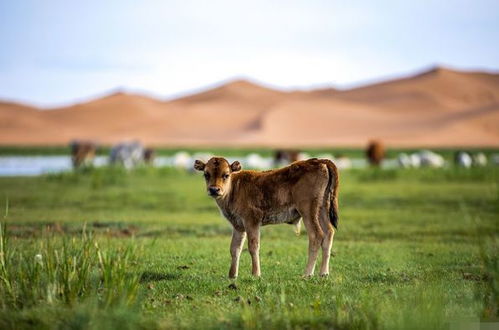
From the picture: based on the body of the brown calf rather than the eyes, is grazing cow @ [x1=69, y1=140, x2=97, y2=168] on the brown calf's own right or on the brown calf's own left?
on the brown calf's own right

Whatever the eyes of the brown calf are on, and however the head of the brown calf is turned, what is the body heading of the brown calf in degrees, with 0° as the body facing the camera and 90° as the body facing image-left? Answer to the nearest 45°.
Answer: approximately 90°

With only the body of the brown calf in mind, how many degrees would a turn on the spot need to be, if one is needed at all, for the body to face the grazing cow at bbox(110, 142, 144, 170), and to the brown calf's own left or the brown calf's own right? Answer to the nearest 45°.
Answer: approximately 90° to the brown calf's own right
